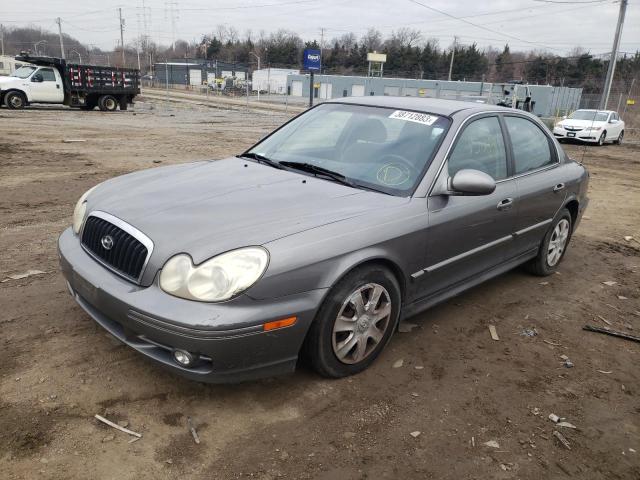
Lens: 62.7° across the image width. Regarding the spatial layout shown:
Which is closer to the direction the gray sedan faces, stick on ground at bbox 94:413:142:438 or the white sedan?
the stick on ground

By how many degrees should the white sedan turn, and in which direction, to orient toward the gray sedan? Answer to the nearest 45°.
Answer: approximately 45° to its left

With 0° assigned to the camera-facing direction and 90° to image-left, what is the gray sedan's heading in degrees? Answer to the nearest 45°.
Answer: approximately 45°

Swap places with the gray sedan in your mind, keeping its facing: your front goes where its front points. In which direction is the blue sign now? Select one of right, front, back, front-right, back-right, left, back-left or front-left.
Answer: back-right

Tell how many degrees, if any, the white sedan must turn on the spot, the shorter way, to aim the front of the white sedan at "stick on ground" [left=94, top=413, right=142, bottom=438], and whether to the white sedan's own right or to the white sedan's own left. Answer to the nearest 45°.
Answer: approximately 45° to the white sedan's own left

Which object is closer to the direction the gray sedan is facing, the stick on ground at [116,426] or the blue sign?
the stick on ground

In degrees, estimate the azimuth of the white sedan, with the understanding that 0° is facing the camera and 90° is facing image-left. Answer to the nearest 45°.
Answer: approximately 45°

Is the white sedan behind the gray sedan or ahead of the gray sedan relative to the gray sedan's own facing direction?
behind

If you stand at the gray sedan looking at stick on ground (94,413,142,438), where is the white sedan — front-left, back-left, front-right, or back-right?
back-right

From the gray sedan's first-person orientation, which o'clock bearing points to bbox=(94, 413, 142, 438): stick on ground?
The stick on ground is roughly at 12 o'clock from the gray sedan.
